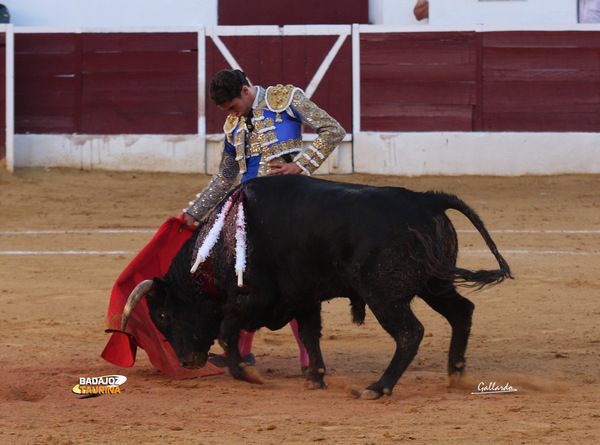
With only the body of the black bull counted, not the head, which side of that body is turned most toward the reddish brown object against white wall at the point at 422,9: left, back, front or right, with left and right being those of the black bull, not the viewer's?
right

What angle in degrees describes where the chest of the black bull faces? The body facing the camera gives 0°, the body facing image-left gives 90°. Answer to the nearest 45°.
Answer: approximately 90°
